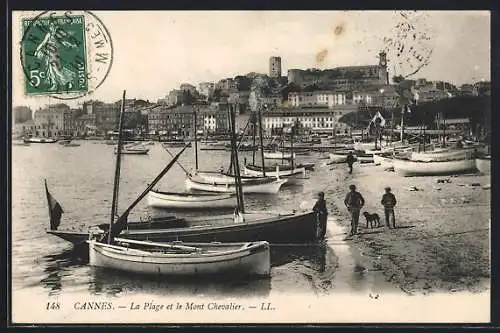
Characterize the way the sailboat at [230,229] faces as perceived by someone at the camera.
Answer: facing to the right of the viewer

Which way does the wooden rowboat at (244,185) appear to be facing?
to the viewer's right

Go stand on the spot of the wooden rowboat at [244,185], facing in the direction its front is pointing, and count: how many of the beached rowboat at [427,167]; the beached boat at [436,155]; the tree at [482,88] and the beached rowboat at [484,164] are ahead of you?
4
